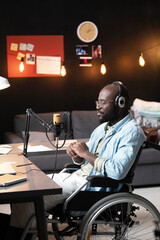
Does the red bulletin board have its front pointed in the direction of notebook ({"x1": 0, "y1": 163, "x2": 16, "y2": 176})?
yes

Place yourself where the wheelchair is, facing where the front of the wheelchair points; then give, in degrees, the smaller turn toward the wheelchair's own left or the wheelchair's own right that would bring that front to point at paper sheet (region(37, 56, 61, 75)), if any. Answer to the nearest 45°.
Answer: approximately 90° to the wheelchair's own right

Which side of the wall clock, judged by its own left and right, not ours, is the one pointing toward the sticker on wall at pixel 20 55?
right

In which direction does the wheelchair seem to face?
to the viewer's left

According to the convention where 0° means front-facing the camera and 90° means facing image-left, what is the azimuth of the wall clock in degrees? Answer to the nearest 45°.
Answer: approximately 0°

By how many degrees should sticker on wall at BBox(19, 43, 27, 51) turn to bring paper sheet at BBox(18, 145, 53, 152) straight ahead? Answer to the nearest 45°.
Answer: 0° — it already faces it

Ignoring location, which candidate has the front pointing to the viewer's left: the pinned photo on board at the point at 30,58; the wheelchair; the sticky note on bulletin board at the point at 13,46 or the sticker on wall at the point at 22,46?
the wheelchair

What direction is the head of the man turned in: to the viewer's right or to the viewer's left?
to the viewer's left

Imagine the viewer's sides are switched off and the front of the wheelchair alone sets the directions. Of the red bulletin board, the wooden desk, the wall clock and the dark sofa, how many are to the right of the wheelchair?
3

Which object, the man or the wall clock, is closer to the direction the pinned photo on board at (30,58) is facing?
the man

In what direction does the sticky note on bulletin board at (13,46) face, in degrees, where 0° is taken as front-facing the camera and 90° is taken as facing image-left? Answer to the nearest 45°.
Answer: approximately 0°
